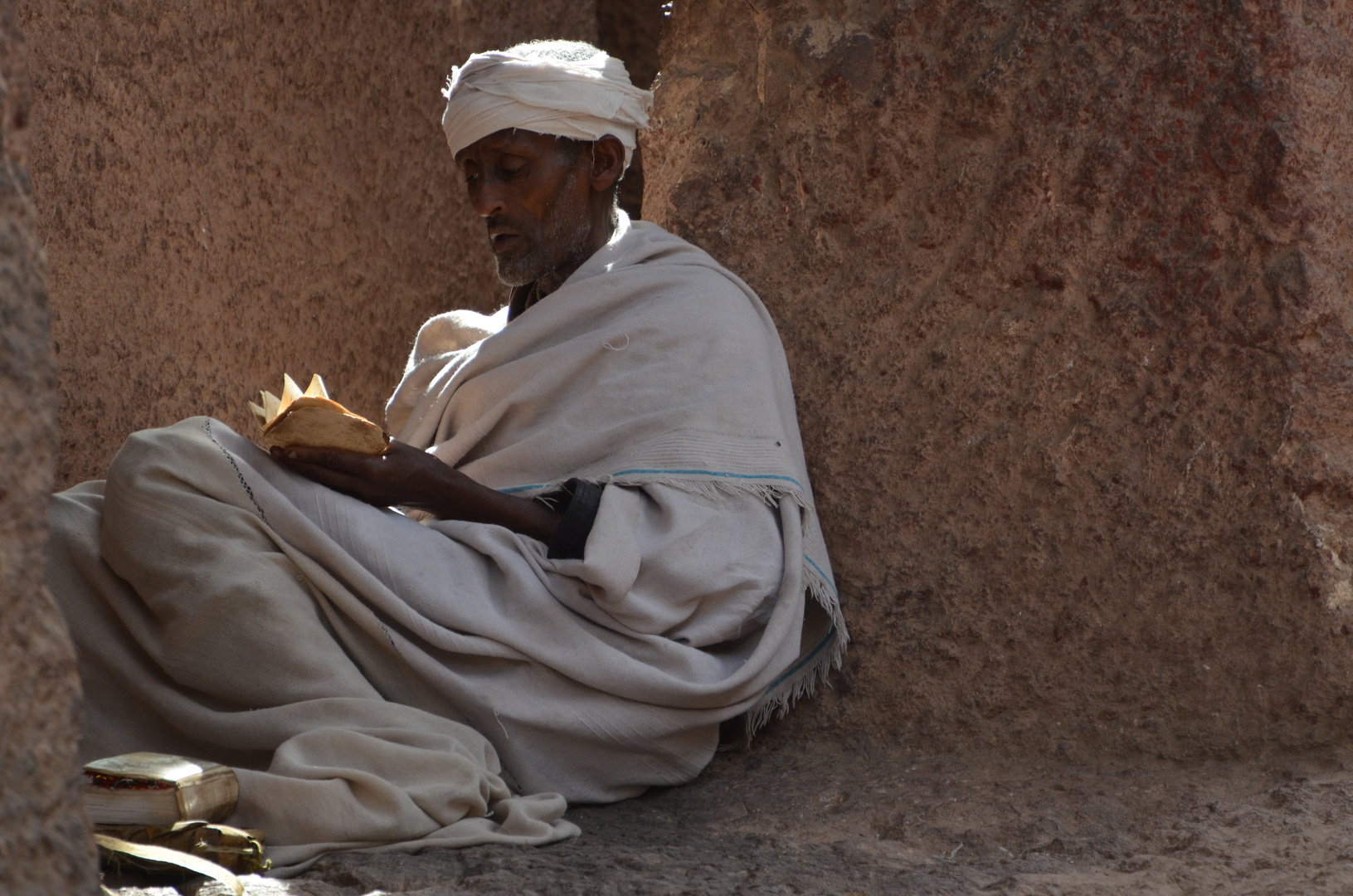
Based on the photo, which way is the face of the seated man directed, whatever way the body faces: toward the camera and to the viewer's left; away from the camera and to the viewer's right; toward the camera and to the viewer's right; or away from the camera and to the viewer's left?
toward the camera and to the viewer's left

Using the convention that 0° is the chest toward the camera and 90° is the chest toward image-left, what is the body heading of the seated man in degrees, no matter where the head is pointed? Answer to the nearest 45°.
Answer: approximately 45°

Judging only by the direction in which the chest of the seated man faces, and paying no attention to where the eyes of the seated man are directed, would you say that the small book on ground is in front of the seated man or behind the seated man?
in front
